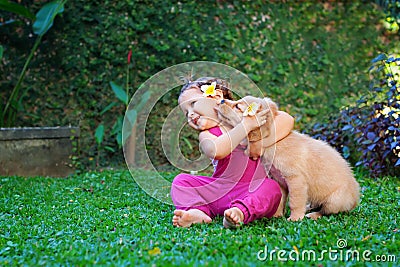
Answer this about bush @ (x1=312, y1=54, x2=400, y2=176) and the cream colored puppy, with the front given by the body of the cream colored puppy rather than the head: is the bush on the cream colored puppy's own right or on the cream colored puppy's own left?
on the cream colored puppy's own right

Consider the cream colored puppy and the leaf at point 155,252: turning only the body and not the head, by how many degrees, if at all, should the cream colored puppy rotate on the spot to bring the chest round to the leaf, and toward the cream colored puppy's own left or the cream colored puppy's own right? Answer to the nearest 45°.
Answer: approximately 45° to the cream colored puppy's own left

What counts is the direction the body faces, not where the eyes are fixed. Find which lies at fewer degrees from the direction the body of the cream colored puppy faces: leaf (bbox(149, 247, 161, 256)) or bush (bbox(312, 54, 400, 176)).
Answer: the leaf

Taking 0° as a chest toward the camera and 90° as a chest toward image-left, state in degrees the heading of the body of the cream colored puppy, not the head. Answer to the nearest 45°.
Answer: approximately 90°
